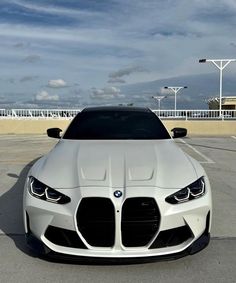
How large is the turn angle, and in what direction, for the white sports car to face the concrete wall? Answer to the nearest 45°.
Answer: approximately 180°

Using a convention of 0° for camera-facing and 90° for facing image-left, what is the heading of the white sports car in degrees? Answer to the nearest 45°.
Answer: approximately 0°

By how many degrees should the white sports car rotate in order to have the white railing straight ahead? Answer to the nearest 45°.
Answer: approximately 180°
